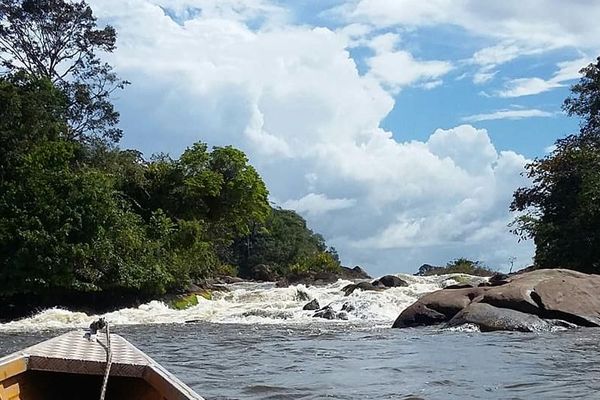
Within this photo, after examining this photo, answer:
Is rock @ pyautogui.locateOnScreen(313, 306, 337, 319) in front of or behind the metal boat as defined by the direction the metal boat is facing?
in front

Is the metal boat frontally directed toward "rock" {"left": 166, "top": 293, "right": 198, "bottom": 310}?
yes

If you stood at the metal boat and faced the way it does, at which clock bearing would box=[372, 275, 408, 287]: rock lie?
The rock is roughly at 1 o'clock from the metal boat.

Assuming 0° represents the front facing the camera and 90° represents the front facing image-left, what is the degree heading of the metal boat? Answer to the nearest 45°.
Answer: approximately 180°

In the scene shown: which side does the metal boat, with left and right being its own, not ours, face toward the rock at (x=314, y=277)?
front

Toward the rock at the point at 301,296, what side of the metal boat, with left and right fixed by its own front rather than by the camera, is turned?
front
